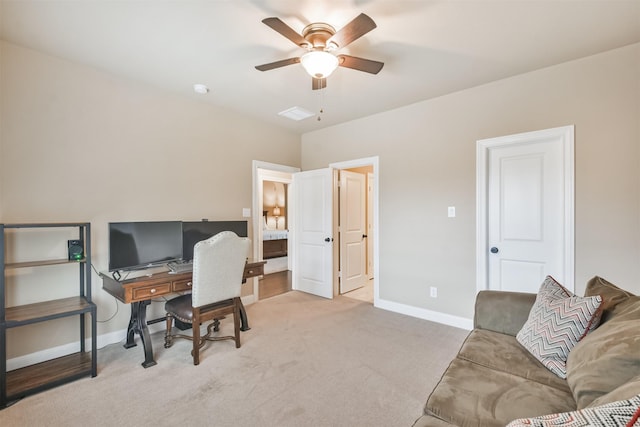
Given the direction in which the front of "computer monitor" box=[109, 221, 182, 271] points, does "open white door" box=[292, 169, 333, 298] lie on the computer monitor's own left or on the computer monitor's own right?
on the computer monitor's own left

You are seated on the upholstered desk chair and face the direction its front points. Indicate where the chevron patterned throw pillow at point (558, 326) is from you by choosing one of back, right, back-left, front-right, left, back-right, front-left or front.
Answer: back

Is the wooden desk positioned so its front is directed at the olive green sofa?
yes

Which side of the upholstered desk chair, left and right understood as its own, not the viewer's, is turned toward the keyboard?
front

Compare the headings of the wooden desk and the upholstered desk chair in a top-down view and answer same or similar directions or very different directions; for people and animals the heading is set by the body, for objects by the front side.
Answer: very different directions

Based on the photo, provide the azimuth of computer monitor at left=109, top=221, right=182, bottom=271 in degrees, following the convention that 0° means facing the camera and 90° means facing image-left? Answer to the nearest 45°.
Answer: approximately 315°

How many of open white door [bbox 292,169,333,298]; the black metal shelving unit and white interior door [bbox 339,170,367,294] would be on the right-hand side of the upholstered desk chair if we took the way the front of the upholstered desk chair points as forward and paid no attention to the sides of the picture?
2

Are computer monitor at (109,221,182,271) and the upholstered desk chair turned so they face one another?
yes

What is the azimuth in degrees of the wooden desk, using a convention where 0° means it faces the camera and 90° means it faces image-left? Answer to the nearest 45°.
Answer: approximately 315°

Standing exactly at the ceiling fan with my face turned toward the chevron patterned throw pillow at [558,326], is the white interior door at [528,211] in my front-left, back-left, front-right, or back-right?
front-left

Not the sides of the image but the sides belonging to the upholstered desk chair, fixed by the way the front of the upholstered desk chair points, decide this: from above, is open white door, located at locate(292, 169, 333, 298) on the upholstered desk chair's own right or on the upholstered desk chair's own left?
on the upholstered desk chair's own right

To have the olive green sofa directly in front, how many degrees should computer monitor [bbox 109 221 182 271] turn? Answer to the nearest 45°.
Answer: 0° — it already faces it

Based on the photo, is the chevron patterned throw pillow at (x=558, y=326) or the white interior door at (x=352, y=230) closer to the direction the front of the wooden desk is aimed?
the chevron patterned throw pillow

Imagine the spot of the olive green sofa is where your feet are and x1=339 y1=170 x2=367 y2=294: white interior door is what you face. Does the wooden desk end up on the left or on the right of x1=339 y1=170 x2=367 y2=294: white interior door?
left

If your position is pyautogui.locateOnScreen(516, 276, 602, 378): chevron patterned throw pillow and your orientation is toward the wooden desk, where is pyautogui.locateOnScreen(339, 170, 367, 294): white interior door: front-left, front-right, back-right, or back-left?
front-right

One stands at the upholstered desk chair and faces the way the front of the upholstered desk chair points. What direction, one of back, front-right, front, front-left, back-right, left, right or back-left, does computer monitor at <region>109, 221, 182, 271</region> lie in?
front
